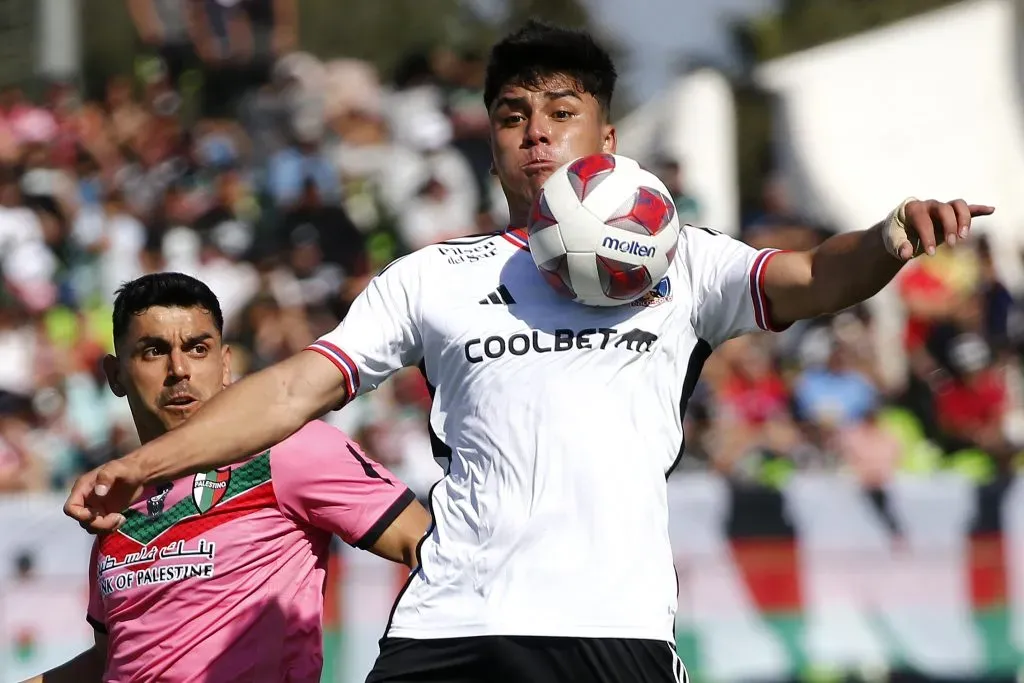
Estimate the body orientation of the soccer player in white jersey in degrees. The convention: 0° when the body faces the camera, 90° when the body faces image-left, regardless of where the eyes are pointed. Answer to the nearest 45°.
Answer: approximately 0°

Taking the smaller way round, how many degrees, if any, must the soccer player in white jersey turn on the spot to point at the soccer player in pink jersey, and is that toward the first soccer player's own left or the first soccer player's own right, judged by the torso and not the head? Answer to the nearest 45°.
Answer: approximately 135° to the first soccer player's own right

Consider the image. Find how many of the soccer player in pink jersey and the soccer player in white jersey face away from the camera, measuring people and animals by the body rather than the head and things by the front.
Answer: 0

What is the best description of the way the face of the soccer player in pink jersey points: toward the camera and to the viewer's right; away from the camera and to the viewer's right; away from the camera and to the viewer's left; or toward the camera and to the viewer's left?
toward the camera and to the viewer's right

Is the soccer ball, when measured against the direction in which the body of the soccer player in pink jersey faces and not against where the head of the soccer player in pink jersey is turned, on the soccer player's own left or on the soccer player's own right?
on the soccer player's own left
